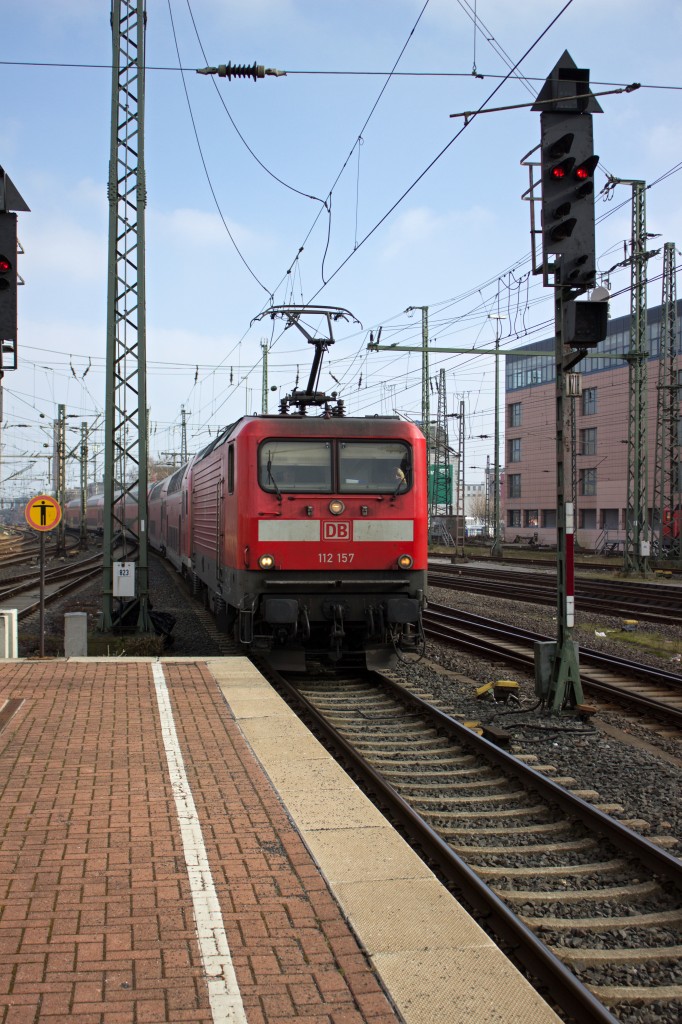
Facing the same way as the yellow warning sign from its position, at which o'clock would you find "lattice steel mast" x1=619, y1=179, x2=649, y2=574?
The lattice steel mast is roughly at 8 o'clock from the yellow warning sign.

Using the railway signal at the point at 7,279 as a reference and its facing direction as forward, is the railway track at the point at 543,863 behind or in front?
in front

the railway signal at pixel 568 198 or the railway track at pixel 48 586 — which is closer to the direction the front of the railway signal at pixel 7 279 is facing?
the railway signal

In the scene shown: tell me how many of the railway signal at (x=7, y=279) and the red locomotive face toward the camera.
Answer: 2

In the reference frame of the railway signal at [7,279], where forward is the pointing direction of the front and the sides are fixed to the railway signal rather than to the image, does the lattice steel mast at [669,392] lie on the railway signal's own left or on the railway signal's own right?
on the railway signal's own left

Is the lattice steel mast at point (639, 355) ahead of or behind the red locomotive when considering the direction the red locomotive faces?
behind

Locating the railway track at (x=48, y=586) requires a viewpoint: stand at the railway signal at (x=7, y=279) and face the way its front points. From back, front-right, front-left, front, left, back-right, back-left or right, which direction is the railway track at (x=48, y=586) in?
back
